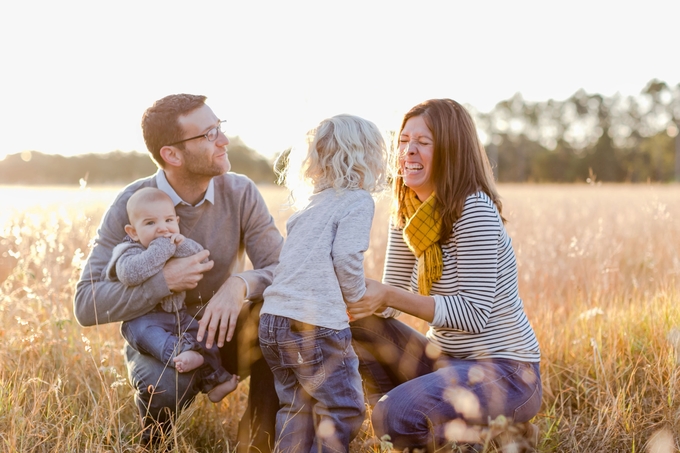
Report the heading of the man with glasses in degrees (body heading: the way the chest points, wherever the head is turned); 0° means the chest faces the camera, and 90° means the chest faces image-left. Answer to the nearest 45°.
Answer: approximately 315°

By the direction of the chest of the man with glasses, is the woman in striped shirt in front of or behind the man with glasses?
in front

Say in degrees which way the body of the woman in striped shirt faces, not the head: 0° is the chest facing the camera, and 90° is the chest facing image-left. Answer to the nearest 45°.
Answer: approximately 45°

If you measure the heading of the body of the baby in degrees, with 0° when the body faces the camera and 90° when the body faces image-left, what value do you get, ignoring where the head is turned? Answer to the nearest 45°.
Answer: approximately 315°

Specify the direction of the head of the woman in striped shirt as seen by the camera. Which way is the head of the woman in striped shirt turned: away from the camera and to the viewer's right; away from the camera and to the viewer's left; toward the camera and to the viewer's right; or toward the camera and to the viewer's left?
toward the camera and to the viewer's left

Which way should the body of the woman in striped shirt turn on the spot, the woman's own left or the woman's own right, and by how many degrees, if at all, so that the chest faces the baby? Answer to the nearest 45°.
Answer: approximately 45° to the woman's own right

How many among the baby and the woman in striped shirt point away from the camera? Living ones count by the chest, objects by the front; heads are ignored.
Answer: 0

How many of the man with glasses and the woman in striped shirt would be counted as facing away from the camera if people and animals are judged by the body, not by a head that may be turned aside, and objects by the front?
0

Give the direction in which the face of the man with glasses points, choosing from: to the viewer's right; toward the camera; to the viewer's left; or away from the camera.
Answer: to the viewer's right
